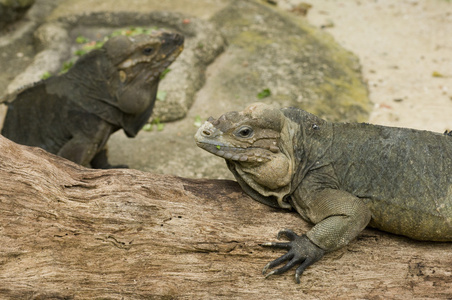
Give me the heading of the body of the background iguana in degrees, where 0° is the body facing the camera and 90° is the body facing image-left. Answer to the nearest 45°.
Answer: approximately 270°

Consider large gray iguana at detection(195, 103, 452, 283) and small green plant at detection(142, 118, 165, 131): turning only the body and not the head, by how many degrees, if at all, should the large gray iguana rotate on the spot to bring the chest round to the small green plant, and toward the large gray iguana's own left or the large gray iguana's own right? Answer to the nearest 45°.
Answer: approximately 45° to the large gray iguana's own right

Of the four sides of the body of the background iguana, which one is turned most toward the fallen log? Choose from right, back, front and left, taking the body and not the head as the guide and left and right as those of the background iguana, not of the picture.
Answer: right

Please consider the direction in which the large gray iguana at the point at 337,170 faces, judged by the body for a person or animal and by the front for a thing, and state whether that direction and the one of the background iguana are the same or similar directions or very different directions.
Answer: very different directions

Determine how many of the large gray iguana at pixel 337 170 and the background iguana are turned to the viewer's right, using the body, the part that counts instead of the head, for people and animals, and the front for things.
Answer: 1

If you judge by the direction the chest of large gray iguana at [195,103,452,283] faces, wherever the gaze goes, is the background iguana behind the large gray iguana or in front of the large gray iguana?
in front

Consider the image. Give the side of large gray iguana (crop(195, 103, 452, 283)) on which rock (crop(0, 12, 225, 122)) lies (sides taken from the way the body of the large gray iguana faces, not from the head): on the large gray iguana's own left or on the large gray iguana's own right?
on the large gray iguana's own right

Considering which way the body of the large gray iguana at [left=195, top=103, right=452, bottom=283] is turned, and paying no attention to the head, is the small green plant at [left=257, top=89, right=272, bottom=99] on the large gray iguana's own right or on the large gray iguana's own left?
on the large gray iguana's own right

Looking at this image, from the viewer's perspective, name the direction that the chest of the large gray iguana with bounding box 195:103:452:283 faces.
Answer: to the viewer's left

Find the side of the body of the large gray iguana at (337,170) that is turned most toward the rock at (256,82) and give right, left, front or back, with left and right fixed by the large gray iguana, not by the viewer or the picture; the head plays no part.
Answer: right
